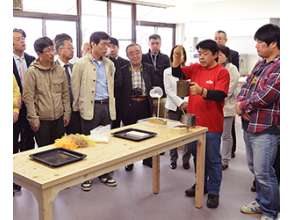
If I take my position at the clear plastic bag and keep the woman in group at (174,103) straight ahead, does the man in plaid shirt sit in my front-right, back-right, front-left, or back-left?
front-right

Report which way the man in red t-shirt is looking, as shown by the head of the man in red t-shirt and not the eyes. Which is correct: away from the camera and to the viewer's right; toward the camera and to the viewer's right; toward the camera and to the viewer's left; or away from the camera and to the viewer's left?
toward the camera and to the viewer's left

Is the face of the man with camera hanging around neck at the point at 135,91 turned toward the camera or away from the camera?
toward the camera

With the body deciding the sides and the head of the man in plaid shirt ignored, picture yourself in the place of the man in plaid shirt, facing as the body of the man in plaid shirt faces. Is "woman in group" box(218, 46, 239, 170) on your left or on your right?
on your right

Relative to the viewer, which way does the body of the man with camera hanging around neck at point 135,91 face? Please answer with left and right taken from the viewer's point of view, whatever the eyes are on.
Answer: facing the viewer

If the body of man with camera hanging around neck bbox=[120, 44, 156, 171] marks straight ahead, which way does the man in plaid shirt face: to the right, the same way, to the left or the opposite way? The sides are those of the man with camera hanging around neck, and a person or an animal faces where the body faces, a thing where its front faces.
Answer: to the right

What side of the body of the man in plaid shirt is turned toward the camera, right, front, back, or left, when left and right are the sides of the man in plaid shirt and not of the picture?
left

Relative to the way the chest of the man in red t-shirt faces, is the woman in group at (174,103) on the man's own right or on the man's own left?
on the man's own right

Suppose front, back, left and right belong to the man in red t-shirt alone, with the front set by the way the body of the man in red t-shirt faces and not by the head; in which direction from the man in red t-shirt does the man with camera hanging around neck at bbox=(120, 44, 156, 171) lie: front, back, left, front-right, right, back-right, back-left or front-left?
right

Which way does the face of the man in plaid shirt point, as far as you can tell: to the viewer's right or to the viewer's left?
to the viewer's left

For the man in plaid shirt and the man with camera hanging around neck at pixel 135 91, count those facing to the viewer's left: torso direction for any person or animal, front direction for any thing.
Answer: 1
